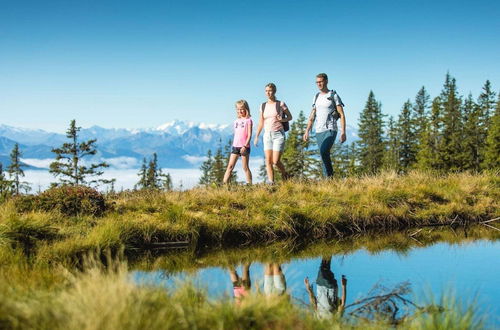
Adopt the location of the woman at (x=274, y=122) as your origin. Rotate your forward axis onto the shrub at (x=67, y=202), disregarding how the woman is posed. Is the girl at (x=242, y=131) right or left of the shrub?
right

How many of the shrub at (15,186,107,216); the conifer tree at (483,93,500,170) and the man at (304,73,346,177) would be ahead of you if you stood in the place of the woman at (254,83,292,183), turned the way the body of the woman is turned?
1

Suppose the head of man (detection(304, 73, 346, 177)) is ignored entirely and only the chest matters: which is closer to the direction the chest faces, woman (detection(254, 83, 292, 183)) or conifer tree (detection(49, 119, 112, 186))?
the woman

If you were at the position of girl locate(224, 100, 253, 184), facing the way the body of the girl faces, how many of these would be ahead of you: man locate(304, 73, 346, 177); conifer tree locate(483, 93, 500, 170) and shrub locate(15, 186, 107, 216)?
1

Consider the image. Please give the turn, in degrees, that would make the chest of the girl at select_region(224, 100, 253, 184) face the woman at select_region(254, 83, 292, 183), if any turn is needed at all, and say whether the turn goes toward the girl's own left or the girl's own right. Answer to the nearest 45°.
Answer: approximately 135° to the girl's own left

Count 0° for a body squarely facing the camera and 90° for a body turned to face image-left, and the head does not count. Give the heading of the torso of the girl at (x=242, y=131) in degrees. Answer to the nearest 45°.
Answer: approximately 45°

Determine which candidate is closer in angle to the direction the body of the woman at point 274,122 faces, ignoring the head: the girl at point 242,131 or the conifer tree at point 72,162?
the girl

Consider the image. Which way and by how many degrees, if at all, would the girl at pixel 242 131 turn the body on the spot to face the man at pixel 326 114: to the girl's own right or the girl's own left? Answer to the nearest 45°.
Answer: approximately 135° to the girl's own left

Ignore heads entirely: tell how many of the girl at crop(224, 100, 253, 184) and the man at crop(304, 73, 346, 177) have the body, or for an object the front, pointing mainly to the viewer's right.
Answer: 0

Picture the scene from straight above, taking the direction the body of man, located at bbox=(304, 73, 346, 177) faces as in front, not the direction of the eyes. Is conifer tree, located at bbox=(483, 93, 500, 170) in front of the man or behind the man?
behind

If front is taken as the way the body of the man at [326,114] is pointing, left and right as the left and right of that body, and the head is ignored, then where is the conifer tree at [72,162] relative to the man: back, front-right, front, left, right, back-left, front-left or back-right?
right
